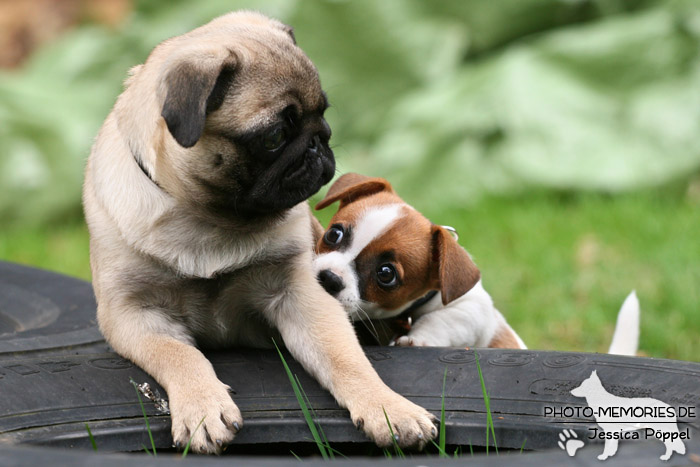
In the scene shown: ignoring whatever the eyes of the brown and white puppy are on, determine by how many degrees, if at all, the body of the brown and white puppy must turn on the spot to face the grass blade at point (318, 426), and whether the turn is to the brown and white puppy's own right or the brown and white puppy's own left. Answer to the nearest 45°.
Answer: approximately 45° to the brown and white puppy's own left

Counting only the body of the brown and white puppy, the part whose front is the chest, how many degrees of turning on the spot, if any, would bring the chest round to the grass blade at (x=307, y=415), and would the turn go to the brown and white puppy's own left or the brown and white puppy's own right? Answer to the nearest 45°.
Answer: approximately 45° to the brown and white puppy's own left

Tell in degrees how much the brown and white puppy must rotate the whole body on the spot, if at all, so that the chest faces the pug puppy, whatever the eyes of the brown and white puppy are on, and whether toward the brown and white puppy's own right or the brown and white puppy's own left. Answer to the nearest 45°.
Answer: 0° — it already faces it

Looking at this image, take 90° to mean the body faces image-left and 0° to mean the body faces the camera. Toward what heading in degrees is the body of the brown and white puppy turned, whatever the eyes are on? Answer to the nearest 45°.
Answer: approximately 45°
